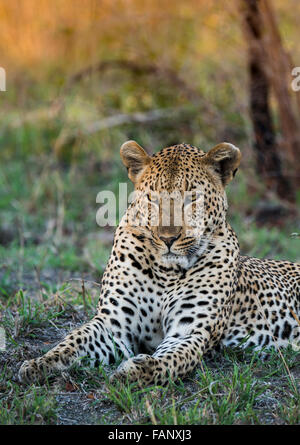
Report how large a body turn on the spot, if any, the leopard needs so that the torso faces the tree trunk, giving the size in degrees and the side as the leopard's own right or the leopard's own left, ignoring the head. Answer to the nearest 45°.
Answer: approximately 135° to the leopard's own right

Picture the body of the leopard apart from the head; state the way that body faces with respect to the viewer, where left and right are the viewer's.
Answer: facing the viewer and to the left of the viewer
